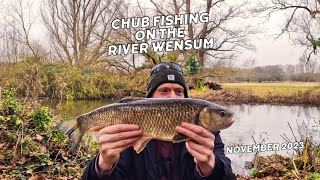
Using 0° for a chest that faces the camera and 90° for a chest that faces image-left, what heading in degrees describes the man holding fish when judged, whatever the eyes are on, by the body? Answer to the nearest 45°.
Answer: approximately 0°

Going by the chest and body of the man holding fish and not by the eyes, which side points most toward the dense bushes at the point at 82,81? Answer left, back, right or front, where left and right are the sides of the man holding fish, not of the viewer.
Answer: back
